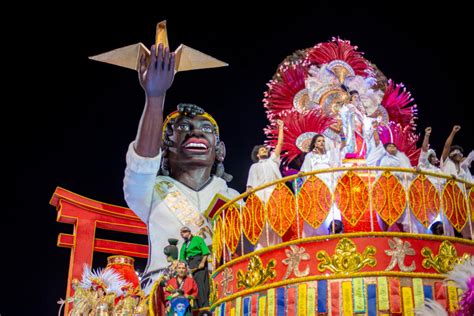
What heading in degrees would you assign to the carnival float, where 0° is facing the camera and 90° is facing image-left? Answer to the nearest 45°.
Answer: approximately 45°

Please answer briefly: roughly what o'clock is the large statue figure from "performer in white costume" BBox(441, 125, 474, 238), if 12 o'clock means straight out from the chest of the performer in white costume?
The large statue figure is roughly at 3 o'clock from the performer in white costume.

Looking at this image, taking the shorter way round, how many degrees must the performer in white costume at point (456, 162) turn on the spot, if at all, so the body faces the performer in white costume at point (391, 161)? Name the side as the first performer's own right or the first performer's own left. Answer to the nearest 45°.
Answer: approximately 45° to the first performer's own right

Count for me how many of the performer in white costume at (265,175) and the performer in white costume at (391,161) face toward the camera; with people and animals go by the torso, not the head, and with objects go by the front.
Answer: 2

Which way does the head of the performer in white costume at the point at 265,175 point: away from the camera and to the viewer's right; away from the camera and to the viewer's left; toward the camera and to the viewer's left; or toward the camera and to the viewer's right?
toward the camera and to the viewer's right

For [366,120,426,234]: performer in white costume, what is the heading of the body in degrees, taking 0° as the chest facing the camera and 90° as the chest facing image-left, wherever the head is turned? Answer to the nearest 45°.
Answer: approximately 0°

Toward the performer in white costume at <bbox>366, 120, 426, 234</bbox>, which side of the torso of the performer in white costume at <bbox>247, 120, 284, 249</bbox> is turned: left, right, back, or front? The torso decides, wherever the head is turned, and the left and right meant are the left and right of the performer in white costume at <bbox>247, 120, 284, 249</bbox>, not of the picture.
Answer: left

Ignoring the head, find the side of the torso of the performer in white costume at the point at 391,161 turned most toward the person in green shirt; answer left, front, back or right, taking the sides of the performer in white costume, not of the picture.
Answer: right
